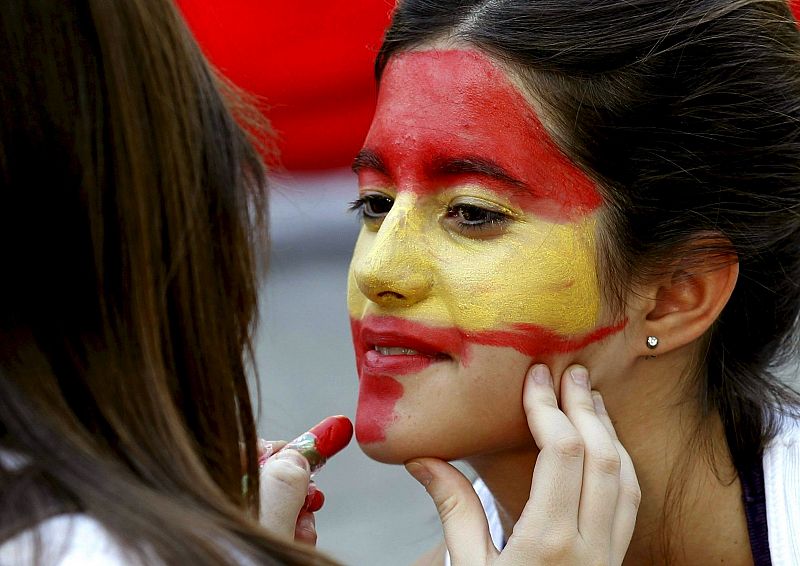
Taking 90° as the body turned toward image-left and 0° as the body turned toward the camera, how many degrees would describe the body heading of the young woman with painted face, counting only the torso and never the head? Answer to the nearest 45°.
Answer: approximately 45°
